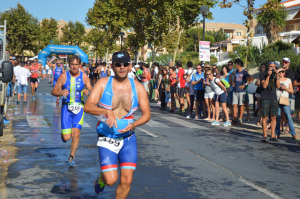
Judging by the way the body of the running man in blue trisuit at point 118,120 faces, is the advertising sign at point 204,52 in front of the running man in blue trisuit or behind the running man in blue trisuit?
behind

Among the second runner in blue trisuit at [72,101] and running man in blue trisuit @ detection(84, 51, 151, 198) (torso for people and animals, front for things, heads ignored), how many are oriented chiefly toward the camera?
2

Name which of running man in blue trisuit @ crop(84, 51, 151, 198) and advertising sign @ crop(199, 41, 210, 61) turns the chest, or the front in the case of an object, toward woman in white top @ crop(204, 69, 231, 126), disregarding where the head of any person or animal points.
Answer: the advertising sign

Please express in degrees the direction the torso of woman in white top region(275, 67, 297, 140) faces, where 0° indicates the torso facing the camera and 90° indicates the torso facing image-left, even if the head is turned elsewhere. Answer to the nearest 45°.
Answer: approximately 45°

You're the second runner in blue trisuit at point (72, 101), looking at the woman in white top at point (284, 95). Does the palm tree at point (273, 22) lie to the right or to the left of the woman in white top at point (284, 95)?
left

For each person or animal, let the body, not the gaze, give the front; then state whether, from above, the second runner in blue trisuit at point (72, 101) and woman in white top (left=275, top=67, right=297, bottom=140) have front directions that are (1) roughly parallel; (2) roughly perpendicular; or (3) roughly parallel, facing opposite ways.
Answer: roughly perpendicular

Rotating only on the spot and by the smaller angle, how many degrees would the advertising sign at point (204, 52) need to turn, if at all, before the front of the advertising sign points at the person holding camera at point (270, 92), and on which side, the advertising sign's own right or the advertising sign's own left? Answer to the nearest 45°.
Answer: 0° — it already faces them

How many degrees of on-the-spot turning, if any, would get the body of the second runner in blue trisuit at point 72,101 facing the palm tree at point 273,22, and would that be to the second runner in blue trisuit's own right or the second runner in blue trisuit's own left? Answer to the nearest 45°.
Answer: approximately 135° to the second runner in blue trisuit's own left

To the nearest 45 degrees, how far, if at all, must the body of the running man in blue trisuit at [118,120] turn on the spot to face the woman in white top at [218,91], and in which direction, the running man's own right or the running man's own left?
approximately 180°

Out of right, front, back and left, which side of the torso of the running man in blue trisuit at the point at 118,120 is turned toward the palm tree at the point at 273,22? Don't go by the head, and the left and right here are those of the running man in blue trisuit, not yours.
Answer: back

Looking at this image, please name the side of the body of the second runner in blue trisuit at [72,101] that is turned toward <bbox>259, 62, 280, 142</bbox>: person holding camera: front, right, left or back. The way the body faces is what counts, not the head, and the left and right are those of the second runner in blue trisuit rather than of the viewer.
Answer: left

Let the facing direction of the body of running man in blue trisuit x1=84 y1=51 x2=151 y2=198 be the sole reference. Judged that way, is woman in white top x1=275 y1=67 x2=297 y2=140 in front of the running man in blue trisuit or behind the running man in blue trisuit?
behind
